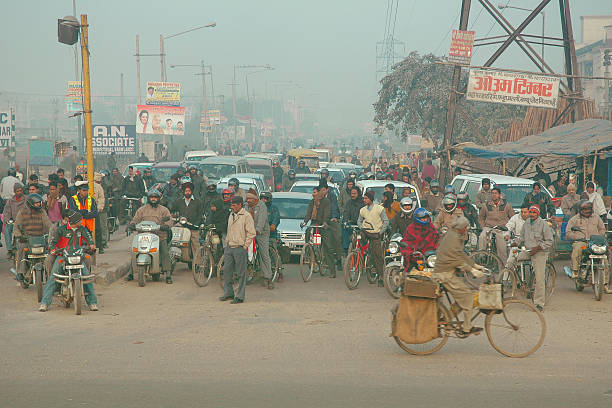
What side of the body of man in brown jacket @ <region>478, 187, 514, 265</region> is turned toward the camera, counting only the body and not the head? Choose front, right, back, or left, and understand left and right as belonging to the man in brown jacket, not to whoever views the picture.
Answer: front

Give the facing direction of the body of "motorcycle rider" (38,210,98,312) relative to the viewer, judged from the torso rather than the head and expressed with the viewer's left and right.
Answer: facing the viewer

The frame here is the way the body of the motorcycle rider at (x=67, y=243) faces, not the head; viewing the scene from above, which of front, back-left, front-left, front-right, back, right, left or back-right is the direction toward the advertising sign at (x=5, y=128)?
back

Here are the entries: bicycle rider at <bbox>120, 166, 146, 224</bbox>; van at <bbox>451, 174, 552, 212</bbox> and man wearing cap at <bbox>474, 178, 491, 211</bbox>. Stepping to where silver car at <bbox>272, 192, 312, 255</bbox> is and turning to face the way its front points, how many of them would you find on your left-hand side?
2

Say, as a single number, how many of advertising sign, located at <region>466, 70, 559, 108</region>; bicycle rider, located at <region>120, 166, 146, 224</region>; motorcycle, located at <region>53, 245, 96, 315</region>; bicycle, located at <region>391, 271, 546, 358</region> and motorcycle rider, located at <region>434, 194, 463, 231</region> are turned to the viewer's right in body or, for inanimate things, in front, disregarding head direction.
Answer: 1

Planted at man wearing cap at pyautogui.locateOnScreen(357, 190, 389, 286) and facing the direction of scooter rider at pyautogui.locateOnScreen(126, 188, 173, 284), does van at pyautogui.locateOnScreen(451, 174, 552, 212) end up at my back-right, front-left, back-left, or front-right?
back-right

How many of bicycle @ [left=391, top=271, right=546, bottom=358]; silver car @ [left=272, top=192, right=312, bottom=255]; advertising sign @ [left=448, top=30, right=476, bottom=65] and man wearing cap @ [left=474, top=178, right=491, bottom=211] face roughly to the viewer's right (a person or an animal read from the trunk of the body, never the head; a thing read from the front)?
1

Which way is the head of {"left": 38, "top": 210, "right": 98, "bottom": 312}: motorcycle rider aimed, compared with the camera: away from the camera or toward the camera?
toward the camera

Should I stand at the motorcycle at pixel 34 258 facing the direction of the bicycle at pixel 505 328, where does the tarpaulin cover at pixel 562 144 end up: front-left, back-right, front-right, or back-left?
front-left

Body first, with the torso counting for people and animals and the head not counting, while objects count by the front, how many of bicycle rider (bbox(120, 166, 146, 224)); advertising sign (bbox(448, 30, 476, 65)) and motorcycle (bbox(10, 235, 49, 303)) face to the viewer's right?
0

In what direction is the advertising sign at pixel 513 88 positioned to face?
toward the camera

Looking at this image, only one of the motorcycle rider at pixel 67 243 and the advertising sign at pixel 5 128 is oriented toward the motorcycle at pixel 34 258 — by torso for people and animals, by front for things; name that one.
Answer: the advertising sign

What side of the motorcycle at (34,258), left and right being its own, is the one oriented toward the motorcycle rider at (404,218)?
left

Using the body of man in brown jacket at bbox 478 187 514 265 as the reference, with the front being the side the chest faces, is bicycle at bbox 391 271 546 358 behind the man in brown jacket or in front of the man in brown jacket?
in front

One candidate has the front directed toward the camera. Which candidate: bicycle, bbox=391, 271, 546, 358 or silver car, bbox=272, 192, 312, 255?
the silver car

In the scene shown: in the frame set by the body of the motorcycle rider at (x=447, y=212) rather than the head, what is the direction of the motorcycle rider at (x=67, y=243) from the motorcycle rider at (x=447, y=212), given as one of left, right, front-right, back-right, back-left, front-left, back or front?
front-right

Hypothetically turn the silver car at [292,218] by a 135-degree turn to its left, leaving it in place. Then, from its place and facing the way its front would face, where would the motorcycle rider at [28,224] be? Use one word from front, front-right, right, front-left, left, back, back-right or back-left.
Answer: back

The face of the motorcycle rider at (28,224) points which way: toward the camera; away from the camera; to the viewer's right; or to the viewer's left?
toward the camera
